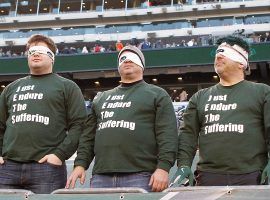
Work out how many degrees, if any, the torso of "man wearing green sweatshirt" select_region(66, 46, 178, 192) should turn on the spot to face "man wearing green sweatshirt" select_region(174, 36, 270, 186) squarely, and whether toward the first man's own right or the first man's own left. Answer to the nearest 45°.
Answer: approximately 135° to the first man's own left

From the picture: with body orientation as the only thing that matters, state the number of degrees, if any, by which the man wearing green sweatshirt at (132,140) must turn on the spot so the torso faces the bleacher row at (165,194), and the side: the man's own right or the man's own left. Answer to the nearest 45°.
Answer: approximately 45° to the man's own left

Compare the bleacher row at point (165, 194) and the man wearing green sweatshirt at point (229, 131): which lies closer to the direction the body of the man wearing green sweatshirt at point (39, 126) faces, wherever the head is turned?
the bleacher row

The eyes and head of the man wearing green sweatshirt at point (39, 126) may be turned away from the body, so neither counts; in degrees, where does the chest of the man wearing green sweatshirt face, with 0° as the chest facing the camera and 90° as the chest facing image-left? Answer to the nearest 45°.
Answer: approximately 45°

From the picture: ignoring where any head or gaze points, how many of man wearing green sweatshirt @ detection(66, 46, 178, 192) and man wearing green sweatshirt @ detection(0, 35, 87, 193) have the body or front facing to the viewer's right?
0

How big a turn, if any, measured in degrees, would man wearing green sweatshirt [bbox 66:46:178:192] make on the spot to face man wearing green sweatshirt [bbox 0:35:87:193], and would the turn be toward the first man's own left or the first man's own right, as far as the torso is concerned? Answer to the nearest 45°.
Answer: approximately 45° to the first man's own right

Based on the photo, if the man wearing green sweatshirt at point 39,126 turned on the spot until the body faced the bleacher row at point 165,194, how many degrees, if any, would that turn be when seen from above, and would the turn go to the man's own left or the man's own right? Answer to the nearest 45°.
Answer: approximately 90° to the man's own left

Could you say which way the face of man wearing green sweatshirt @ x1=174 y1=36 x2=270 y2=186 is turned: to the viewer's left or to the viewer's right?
to the viewer's left

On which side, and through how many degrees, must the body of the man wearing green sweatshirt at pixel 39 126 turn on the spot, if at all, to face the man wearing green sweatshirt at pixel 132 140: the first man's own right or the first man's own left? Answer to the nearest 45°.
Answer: approximately 135° to the first man's own left

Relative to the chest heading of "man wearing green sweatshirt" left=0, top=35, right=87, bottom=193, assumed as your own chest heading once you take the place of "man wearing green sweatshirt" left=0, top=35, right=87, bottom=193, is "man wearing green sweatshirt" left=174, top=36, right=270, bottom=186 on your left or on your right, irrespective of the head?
on your left
